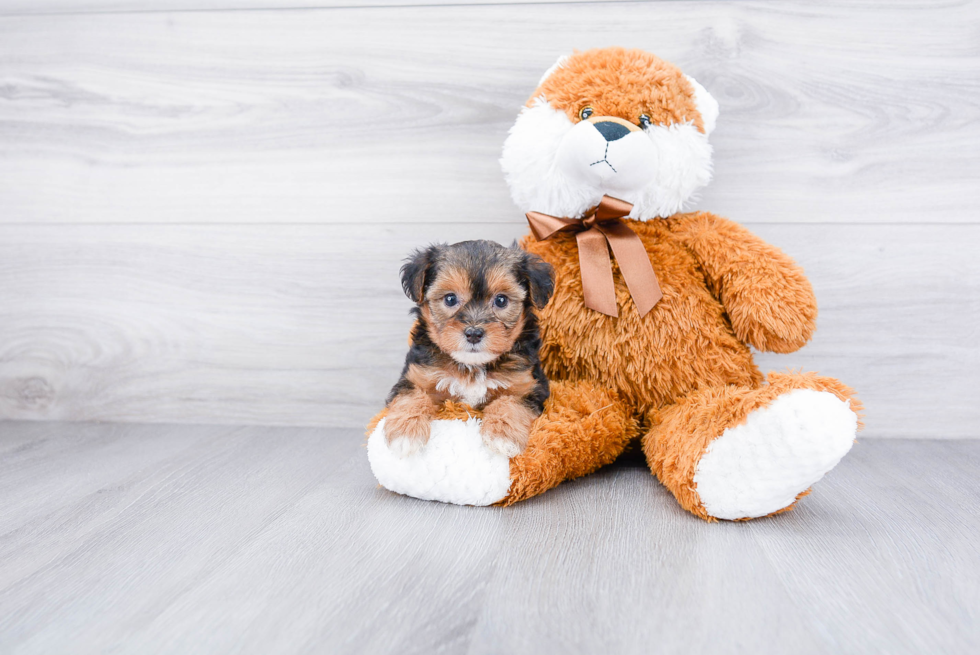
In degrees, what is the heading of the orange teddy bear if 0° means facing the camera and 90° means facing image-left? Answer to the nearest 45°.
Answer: approximately 0°

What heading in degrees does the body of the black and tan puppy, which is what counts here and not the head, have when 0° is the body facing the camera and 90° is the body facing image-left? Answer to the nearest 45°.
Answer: approximately 0°
